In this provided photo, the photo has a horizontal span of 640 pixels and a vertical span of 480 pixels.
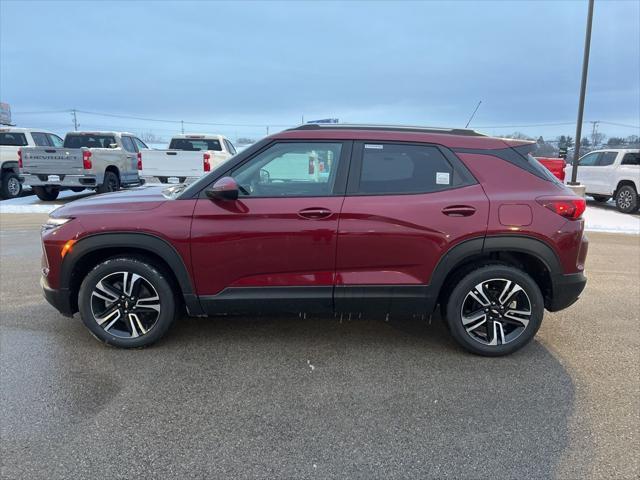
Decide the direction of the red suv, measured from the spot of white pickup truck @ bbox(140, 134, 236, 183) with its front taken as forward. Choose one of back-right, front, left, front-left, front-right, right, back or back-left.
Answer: back-right

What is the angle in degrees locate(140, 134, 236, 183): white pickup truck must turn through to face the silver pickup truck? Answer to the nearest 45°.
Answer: approximately 135° to its left

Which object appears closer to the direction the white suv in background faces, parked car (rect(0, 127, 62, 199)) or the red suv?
the parked car

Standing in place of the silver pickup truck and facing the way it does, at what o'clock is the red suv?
The red suv is roughly at 4 o'clock from the silver pickup truck.

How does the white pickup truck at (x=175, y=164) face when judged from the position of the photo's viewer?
facing away from the viewer and to the right of the viewer

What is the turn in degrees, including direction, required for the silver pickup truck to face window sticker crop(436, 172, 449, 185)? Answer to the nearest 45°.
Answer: approximately 135° to its right

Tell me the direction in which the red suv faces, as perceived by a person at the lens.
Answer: facing to the left of the viewer
